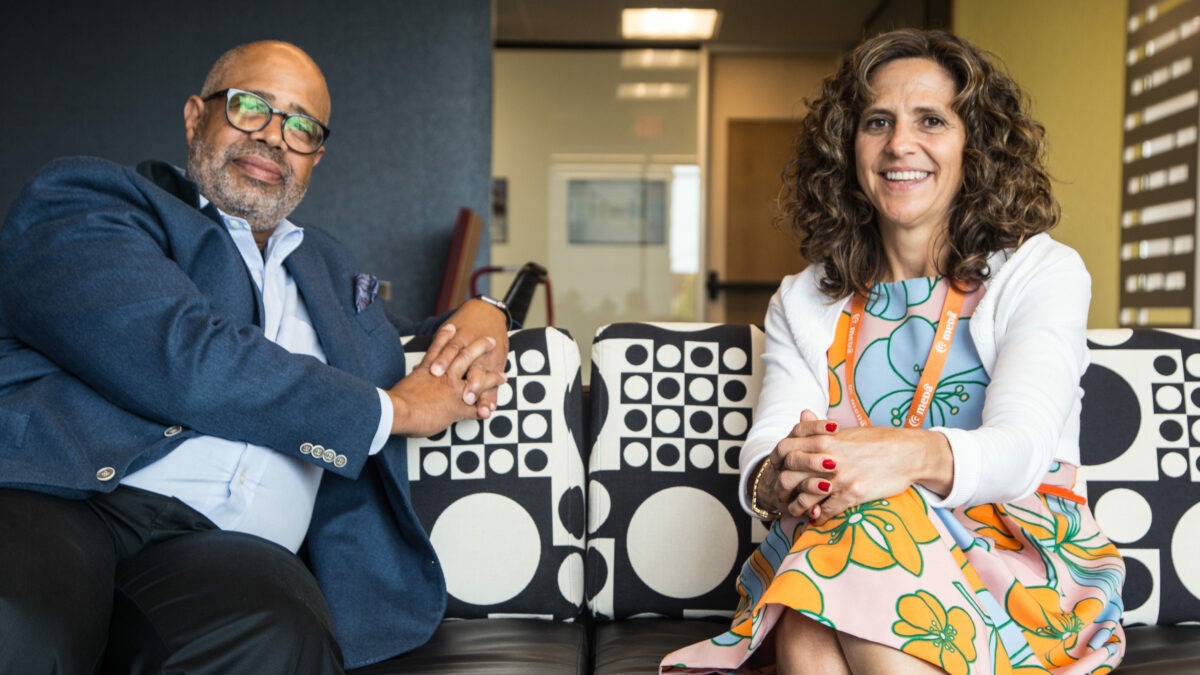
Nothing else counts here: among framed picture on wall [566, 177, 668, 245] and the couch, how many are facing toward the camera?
2

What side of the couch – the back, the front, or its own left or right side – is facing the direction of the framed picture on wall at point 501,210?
back

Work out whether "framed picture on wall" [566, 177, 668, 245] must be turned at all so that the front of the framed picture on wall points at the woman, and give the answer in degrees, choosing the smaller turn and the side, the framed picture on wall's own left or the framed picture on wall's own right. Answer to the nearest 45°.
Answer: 0° — it already faces them

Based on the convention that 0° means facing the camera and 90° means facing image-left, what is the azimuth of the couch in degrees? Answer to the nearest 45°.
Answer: approximately 0°

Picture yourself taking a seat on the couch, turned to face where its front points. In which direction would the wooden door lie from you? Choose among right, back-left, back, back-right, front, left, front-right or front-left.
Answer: back
